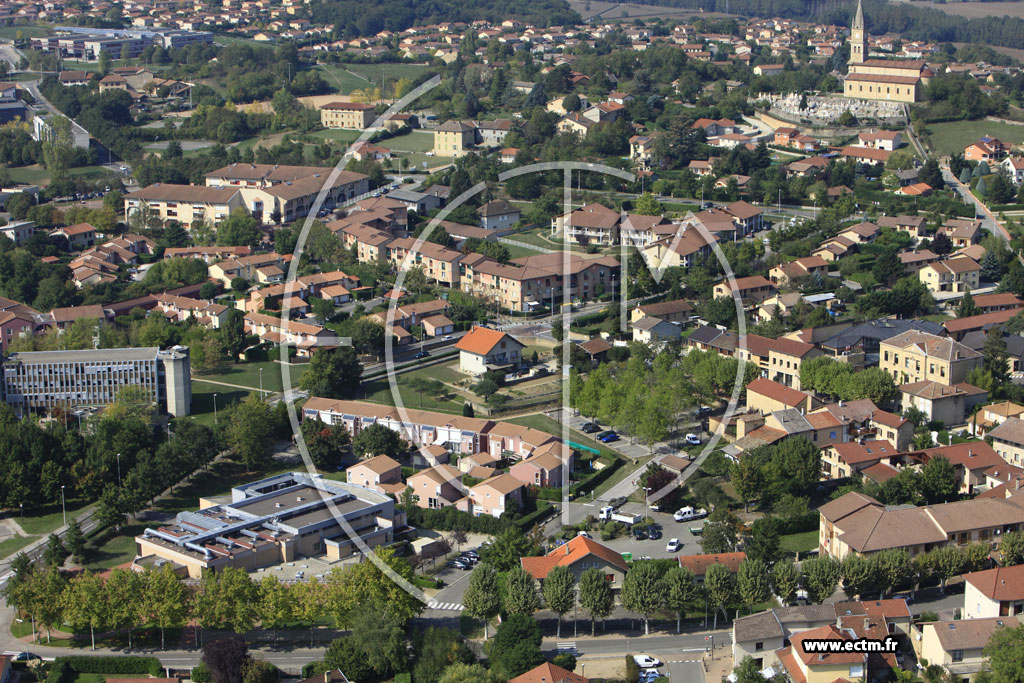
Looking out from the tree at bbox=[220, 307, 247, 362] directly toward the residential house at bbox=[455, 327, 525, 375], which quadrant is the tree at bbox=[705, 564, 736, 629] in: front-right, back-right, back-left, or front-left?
front-right

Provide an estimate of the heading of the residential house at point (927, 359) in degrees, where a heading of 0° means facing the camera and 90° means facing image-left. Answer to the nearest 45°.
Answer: approximately 45°

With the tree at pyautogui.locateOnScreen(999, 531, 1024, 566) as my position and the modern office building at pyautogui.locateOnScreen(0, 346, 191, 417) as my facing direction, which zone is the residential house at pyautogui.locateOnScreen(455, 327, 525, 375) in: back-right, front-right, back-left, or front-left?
front-right

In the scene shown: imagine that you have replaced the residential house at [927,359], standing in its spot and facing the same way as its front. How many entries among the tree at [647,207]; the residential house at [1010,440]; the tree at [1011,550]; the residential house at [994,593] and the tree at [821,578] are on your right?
1

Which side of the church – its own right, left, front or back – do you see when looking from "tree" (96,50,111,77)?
front

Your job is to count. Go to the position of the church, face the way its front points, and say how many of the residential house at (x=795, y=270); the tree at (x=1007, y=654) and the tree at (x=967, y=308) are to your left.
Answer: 3

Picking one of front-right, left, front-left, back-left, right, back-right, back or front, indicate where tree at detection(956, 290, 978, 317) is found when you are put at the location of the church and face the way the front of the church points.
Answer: left

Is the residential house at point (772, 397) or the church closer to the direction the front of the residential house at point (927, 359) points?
the residential house

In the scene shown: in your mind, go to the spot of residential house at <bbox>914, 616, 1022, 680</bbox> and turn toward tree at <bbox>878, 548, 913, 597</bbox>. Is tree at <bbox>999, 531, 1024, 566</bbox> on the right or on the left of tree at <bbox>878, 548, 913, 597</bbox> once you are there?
right

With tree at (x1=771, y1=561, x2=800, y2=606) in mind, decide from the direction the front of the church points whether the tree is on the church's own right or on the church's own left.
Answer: on the church's own left

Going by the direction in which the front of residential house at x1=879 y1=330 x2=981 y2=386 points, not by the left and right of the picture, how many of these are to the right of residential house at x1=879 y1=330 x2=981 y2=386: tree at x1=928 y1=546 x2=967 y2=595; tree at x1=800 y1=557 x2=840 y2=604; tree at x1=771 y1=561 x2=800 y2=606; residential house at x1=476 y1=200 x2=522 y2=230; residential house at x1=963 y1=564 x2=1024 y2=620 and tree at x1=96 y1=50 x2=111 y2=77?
2

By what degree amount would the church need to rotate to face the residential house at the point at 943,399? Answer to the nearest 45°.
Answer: approximately 90° to its left

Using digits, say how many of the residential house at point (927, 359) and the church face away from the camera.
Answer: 0

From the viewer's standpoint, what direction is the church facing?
to the viewer's left

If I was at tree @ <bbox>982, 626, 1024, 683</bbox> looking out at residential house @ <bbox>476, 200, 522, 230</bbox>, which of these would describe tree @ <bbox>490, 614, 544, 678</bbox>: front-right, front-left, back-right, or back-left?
front-left

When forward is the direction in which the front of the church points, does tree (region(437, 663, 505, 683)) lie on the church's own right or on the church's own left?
on the church's own left
